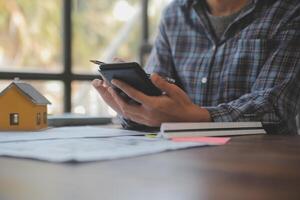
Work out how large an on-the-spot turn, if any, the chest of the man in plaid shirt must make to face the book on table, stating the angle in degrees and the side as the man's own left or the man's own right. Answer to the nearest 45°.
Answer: approximately 45° to the man's own left

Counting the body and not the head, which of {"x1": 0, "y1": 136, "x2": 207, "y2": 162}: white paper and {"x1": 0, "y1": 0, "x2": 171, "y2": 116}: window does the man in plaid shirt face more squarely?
the white paper

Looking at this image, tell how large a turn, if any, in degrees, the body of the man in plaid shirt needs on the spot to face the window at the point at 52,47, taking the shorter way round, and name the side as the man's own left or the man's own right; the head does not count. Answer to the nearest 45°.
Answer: approximately 90° to the man's own right

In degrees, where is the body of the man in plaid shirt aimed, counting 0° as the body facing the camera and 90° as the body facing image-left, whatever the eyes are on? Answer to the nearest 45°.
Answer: approximately 45°
